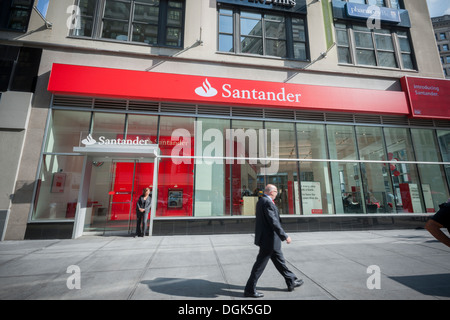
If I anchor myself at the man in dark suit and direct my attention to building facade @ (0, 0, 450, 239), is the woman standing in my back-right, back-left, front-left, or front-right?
front-left

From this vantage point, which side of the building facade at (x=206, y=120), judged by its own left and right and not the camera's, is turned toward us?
front

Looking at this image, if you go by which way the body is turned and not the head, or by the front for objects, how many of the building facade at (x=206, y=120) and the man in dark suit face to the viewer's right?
1

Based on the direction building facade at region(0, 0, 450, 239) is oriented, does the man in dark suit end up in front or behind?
in front

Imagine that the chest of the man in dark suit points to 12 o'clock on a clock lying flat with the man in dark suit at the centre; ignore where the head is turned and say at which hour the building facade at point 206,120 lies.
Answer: The building facade is roughly at 8 o'clock from the man in dark suit.

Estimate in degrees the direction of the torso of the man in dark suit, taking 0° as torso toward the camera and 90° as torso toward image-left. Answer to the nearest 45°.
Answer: approximately 270°

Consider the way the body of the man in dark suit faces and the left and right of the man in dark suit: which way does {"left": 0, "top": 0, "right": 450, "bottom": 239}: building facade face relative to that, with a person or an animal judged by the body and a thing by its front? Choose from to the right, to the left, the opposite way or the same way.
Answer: to the right

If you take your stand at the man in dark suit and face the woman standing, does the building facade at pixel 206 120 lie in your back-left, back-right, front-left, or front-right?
front-right

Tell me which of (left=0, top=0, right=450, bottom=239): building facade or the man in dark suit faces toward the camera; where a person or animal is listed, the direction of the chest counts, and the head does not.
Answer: the building facade
